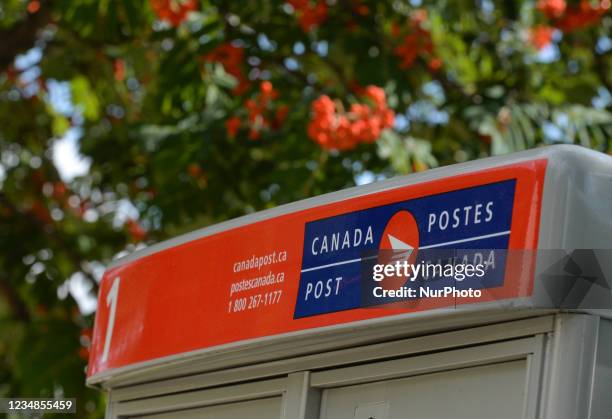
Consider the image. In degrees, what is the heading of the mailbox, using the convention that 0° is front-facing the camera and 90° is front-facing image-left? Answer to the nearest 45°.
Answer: approximately 45°

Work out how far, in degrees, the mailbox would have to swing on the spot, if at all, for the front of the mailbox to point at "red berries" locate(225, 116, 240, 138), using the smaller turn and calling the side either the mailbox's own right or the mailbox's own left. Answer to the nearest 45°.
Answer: approximately 135° to the mailbox's own right

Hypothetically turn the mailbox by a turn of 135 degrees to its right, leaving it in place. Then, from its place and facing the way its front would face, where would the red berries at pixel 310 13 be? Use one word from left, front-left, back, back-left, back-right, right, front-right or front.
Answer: front

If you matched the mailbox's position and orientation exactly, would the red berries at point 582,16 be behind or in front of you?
behind

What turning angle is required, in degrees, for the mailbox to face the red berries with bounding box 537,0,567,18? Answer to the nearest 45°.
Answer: approximately 135° to its right

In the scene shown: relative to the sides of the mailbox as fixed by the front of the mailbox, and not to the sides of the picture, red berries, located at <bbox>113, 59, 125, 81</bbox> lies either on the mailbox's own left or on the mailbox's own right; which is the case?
on the mailbox's own right

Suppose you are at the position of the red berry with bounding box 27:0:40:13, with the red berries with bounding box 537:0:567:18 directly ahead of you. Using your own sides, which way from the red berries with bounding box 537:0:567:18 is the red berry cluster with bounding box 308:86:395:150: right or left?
right

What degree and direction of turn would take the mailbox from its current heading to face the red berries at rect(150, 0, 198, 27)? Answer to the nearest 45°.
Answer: approximately 135° to its right

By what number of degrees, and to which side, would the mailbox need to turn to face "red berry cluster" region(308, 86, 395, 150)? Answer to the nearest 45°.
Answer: approximately 135° to its right
